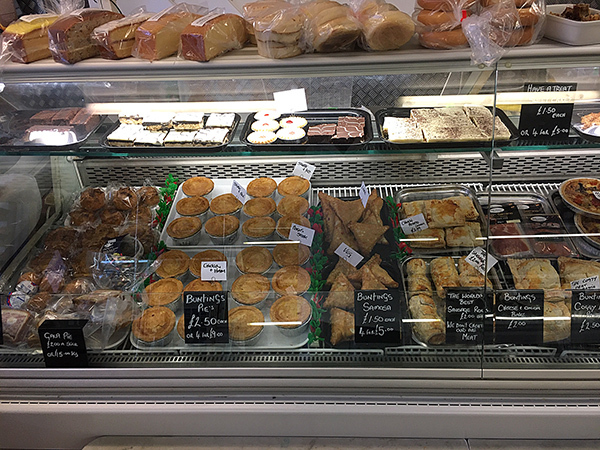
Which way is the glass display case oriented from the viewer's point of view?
toward the camera

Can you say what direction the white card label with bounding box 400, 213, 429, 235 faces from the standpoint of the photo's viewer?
facing the viewer

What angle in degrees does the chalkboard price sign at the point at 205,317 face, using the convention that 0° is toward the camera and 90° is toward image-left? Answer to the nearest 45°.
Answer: approximately 0°

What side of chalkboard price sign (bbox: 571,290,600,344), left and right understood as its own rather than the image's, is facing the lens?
front

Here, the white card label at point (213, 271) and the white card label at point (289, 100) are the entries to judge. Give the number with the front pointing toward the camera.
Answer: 2

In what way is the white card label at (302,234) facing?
toward the camera

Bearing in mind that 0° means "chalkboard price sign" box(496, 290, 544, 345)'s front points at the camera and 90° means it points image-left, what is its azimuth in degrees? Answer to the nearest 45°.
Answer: approximately 0°
